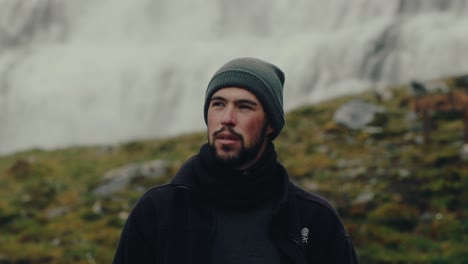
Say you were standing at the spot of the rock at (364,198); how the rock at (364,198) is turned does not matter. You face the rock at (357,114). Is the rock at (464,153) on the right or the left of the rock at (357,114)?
right

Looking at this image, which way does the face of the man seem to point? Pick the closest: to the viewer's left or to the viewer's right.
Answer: to the viewer's left

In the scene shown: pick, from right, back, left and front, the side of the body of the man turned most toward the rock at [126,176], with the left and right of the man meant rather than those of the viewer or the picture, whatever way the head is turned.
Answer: back

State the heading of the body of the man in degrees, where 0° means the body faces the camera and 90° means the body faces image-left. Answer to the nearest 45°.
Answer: approximately 0°

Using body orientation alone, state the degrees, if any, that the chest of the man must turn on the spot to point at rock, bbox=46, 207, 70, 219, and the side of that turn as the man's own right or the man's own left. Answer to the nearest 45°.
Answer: approximately 180°

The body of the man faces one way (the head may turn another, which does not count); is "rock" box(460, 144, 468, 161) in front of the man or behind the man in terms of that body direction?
behind

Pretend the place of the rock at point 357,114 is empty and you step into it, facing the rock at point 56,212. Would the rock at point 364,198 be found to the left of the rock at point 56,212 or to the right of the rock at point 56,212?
left

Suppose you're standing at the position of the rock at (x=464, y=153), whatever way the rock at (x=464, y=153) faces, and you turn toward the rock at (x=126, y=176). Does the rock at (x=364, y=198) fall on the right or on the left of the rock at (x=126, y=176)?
left

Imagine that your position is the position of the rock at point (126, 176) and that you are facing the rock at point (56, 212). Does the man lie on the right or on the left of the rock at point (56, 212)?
left

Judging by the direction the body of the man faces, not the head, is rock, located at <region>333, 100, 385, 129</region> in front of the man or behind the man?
behind
